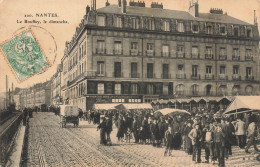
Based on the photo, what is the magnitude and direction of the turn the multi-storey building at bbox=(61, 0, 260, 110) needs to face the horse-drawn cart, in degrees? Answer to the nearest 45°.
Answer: approximately 45° to its right

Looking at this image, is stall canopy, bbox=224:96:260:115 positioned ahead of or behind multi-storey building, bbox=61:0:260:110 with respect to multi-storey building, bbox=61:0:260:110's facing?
ahead

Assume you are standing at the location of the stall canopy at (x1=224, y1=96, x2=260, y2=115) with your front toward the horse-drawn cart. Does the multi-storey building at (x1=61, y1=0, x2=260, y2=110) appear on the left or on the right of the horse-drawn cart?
right

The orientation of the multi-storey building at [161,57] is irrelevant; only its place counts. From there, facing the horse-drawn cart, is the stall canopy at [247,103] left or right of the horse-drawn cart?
left

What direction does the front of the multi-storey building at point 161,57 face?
toward the camera
